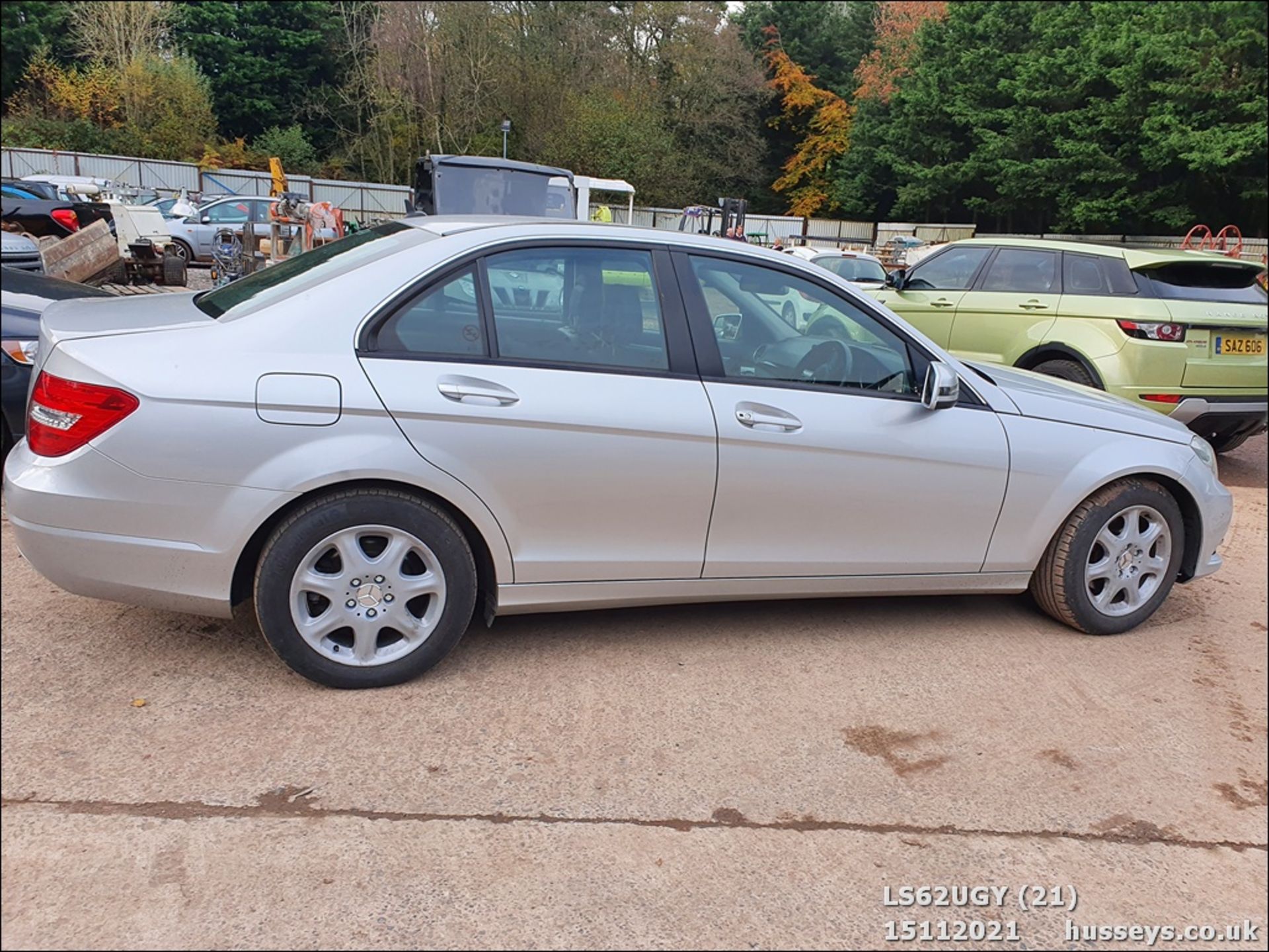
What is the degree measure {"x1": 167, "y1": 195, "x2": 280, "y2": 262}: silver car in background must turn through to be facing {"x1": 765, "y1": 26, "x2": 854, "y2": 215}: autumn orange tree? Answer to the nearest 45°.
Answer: approximately 135° to its right

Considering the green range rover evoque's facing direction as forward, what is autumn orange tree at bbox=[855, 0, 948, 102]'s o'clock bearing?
The autumn orange tree is roughly at 1 o'clock from the green range rover evoque.

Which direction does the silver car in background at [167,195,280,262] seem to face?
to the viewer's left

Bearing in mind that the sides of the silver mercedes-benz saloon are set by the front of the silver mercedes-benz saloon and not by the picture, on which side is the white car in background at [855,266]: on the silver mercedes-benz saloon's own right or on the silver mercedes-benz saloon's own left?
on the silver mercedes-benz saloon's own left

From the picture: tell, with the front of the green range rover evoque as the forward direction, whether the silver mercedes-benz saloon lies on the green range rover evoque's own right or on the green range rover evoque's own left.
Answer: on the green range rover evoque's own left

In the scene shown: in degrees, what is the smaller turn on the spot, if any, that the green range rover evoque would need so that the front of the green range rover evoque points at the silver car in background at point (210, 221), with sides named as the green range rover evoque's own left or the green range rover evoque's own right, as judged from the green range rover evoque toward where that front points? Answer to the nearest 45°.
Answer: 0° — it already faces it

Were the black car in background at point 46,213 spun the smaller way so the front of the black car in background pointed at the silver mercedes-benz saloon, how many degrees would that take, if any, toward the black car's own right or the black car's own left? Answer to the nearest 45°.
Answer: approximately 135° to the black car's own left

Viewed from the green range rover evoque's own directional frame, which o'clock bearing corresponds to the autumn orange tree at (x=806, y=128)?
The autumn orange tree is roughly at 1 o'clock from the green range rover evoque.

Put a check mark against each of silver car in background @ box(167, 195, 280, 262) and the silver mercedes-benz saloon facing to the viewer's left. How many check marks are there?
1

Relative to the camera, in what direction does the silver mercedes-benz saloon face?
facing to the right of the viewer

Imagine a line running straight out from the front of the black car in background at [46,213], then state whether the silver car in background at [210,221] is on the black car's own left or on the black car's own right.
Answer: on the black car's own right
